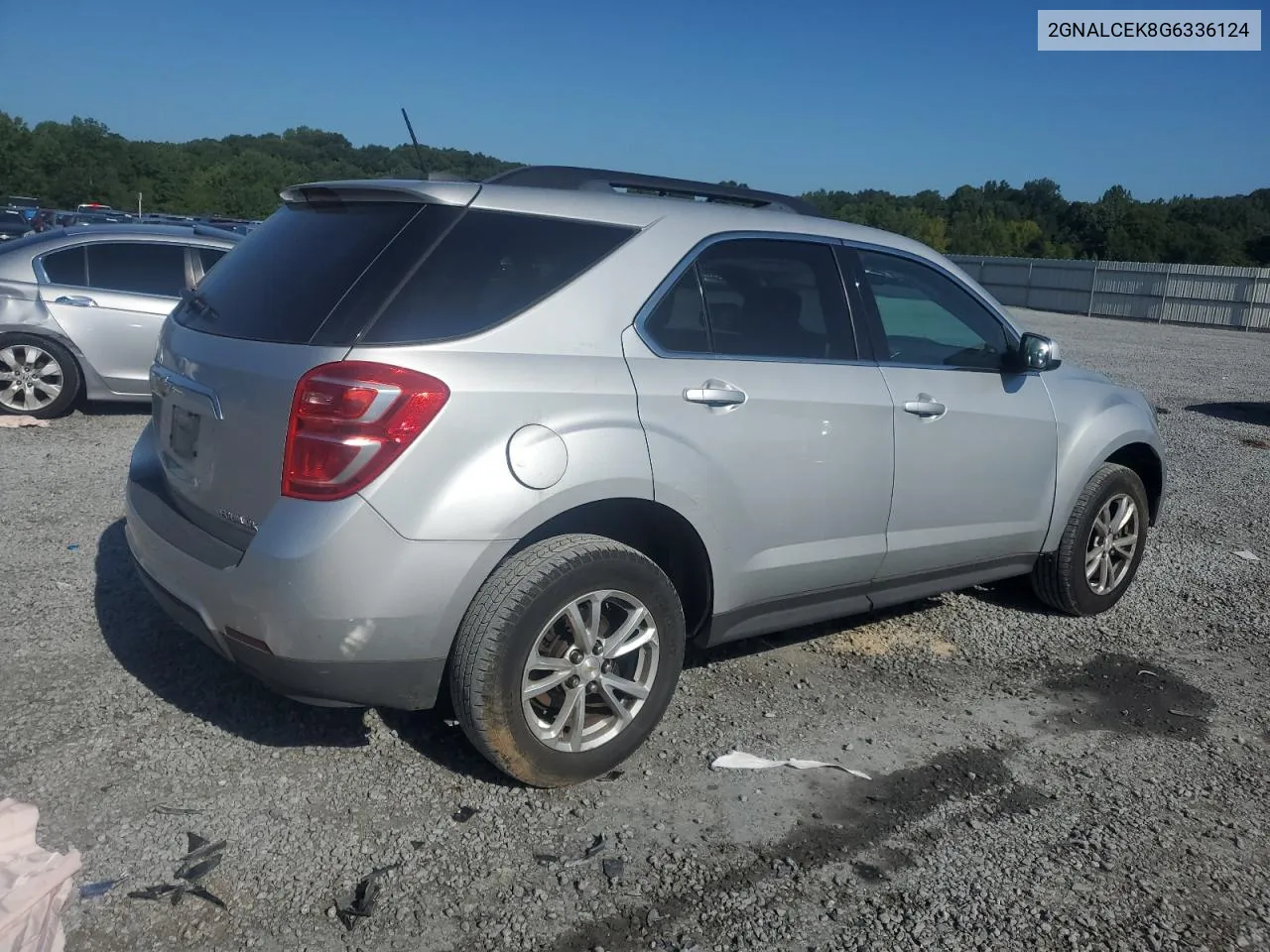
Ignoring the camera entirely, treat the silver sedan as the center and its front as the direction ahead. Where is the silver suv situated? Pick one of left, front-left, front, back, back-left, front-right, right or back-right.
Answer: right

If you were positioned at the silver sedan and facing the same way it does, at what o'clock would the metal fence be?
The metal fence is roughly at 11 o'clock from the silver sedan.

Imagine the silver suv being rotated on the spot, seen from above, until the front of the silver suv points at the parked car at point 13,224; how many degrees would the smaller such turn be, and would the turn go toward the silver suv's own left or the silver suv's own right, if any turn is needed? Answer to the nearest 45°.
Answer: approximately 90° to the silver suv's own left

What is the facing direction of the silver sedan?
to the viewer's right

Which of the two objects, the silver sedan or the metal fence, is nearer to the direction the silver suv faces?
the metal fence

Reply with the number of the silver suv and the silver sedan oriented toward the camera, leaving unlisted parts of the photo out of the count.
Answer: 0

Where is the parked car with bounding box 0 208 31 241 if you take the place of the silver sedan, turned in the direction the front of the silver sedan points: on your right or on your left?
on your left

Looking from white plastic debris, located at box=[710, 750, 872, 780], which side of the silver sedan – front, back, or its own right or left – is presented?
right

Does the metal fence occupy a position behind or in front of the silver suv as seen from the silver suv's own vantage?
in front

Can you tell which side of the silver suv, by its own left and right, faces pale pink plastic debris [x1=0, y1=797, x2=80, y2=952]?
back
